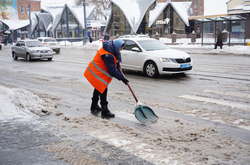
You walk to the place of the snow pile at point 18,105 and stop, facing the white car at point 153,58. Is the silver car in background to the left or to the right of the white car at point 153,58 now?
left

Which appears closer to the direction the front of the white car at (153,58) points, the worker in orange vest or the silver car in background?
the worker in orange vest

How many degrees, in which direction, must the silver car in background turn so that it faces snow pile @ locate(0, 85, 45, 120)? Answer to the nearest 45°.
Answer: approximately 45° to its right

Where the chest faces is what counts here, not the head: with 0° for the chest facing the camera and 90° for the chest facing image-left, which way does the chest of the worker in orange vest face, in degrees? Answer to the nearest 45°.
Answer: approximately 270°

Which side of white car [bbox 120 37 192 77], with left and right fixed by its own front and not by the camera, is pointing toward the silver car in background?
back

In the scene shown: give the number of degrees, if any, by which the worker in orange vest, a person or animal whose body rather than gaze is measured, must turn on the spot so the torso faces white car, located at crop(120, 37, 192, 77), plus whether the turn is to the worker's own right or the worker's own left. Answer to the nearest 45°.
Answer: approximately 90° to the worker's own left

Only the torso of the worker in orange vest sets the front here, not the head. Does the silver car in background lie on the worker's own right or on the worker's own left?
on the worker's own left
